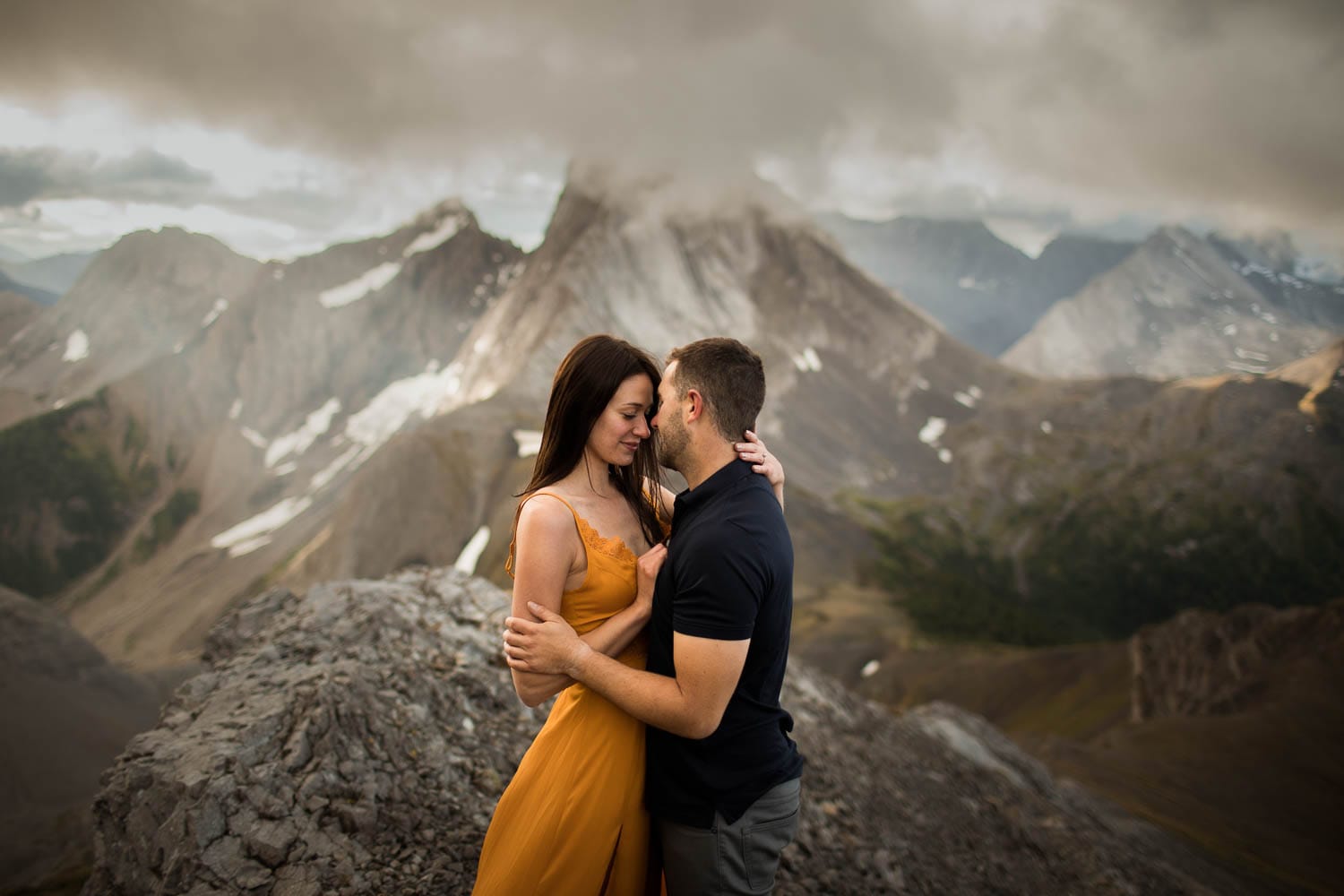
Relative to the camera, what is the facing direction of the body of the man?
to the viewer's left

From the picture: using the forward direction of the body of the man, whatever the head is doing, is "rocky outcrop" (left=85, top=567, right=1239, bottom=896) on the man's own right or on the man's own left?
on the man's own right

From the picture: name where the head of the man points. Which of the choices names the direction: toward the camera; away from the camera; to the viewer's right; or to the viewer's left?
to the viewer's left

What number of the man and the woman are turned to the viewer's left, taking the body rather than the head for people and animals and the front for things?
1
